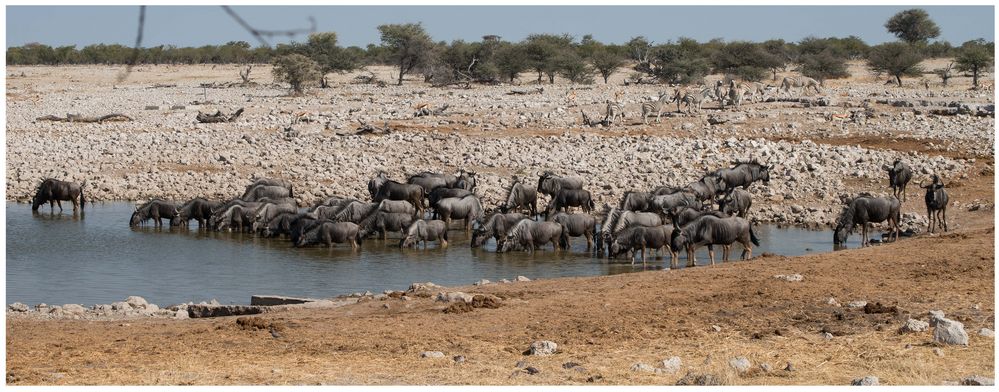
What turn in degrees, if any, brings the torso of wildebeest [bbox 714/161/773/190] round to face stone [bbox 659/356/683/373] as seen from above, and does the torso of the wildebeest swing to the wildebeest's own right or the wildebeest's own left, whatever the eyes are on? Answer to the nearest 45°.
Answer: approximately 90° to the wildebeest's own right

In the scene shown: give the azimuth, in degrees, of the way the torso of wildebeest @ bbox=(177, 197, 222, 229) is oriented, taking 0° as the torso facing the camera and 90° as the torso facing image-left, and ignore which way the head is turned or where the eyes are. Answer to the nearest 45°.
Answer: approximately 90°

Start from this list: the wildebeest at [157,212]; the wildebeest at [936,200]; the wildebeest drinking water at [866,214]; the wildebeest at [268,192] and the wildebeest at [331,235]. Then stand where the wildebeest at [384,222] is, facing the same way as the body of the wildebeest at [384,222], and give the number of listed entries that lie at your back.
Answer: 2

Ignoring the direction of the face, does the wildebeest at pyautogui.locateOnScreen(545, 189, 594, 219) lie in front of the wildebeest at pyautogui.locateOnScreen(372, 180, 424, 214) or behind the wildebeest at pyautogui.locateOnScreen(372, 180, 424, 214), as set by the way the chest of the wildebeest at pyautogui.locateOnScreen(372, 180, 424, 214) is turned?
behind

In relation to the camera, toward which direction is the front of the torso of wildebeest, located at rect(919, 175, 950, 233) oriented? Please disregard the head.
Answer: toward the camera

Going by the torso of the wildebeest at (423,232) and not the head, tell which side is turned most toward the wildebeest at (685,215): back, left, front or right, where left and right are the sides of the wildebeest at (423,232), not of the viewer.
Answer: back

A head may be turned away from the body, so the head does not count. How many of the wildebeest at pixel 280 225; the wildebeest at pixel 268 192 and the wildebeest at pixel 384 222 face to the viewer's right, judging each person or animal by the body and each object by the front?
0

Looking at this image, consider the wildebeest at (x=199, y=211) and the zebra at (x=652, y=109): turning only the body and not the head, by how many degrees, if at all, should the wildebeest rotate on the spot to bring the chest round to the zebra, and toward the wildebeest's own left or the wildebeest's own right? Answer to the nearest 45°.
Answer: approximately 135° to the wildebeest's own right

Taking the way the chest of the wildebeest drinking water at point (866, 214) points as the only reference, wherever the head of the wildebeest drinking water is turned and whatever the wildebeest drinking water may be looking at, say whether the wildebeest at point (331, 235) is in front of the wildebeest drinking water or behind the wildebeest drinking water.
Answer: in front

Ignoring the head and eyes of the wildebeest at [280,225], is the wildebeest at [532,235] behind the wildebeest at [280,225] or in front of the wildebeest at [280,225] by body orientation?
behind

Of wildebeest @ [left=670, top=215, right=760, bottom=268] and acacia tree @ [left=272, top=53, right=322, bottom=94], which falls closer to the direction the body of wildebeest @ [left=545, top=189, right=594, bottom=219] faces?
the acacia tree

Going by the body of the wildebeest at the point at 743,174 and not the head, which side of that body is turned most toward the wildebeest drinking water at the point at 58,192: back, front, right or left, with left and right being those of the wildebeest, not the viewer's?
back

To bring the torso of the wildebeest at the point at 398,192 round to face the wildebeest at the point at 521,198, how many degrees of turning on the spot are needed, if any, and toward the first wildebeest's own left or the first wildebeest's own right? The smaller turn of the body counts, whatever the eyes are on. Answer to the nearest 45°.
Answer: approximately 180°

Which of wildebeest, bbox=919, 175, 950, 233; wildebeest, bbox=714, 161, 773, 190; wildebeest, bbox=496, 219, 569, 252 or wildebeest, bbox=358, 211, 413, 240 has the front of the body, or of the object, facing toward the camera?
wildebeest, bbox=919, 175, 950, 233

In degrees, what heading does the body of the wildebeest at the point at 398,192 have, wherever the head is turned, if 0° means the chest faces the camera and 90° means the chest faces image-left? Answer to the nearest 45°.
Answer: approximately 90°

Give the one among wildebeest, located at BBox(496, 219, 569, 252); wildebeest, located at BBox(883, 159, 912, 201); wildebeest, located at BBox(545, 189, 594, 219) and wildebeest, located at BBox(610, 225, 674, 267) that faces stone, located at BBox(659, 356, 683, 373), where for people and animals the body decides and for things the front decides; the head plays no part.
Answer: wildebeest, located at BBox(883, 159, 912, 201)

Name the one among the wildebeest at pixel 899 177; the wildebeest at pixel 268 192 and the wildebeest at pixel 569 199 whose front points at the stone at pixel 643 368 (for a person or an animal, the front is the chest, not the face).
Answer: the wildebeest at pixel 899 177
